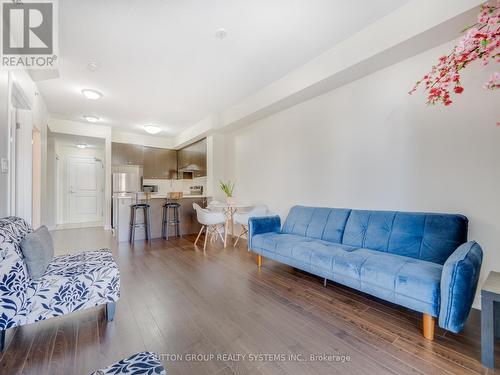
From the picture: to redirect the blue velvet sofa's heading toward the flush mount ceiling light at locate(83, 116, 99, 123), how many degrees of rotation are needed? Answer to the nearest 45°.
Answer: approximately 45° to its right

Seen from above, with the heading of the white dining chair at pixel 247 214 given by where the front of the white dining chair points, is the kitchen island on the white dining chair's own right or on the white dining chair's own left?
on the white dining chair's own right

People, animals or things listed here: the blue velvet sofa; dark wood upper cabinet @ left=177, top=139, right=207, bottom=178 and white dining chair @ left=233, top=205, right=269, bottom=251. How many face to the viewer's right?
0

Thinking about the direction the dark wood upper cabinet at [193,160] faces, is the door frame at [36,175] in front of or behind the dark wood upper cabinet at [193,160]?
in front

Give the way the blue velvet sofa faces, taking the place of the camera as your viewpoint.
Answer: facing the viewer and to the left of the viewer

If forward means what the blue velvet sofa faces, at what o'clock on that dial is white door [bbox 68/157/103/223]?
The white door is roughly at 2 o'clock from the blue velvet sofa.

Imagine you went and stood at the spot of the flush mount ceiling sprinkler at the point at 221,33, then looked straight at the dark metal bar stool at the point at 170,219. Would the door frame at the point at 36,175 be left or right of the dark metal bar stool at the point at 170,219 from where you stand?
left
